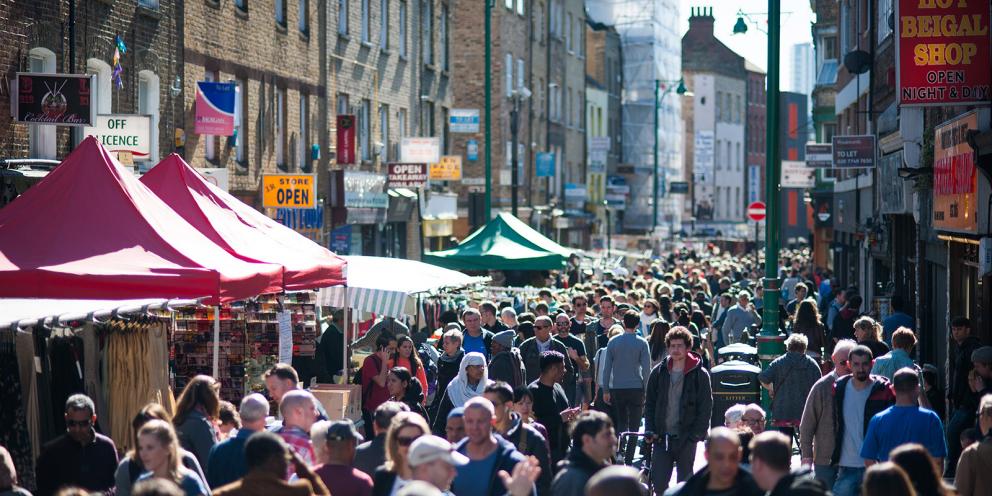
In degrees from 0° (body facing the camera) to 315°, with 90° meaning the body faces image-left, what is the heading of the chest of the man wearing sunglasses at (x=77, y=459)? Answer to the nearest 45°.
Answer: approximately 0°

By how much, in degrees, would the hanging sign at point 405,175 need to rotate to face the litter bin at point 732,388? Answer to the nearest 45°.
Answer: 0° — it already faces it

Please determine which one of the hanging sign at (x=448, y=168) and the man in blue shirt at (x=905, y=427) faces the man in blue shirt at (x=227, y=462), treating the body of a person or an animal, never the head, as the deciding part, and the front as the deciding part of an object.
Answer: the hanging sign

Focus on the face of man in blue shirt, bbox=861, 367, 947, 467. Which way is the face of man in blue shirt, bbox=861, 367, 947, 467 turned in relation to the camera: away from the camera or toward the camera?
away from the camera

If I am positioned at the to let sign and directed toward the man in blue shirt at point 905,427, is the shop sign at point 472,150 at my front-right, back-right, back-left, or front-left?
back-right

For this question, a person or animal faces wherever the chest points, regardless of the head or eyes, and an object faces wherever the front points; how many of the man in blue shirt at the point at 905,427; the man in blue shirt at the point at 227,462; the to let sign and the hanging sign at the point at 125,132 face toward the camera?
2

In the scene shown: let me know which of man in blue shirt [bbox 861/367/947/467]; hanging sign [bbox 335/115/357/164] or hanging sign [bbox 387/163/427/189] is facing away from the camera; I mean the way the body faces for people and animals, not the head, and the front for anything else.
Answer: the man in blue shirt

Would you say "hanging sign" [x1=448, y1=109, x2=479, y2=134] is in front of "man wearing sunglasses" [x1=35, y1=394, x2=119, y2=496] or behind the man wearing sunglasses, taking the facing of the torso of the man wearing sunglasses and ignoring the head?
behind
